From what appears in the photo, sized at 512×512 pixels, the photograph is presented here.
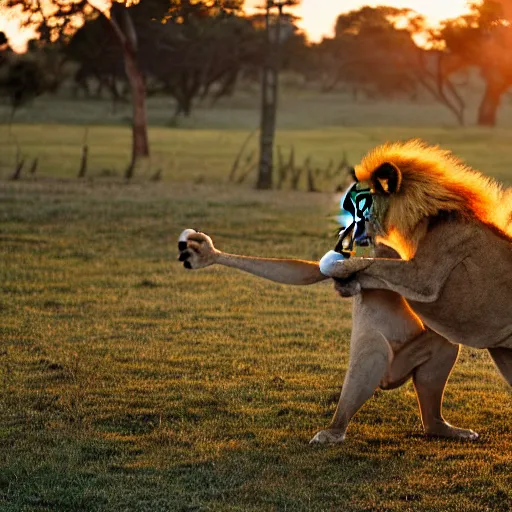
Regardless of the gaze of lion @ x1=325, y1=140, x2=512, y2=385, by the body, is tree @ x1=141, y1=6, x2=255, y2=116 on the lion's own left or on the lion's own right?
on the lion's own right

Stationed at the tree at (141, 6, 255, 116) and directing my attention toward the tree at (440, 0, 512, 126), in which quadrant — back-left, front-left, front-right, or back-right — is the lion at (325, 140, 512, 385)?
front-right

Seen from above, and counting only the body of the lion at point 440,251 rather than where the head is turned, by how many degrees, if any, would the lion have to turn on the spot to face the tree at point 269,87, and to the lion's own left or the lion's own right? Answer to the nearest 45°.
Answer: approximately 90° to the lion's own right

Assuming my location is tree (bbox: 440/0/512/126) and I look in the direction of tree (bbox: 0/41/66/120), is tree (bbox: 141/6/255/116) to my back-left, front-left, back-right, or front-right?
front-right

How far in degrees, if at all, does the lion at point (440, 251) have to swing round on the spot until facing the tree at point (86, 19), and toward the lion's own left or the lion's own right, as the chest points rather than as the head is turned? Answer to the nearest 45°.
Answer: approximately 45° to the lion's own right

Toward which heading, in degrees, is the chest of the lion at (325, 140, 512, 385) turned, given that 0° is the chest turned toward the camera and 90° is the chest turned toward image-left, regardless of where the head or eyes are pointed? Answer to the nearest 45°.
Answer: approximately 90°

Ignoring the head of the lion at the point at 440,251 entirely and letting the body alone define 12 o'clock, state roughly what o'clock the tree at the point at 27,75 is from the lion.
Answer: The tree is roughly at 2 o'clock from the lion.

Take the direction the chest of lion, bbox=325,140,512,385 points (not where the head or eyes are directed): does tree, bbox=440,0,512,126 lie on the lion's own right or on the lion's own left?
on the lion's own right
